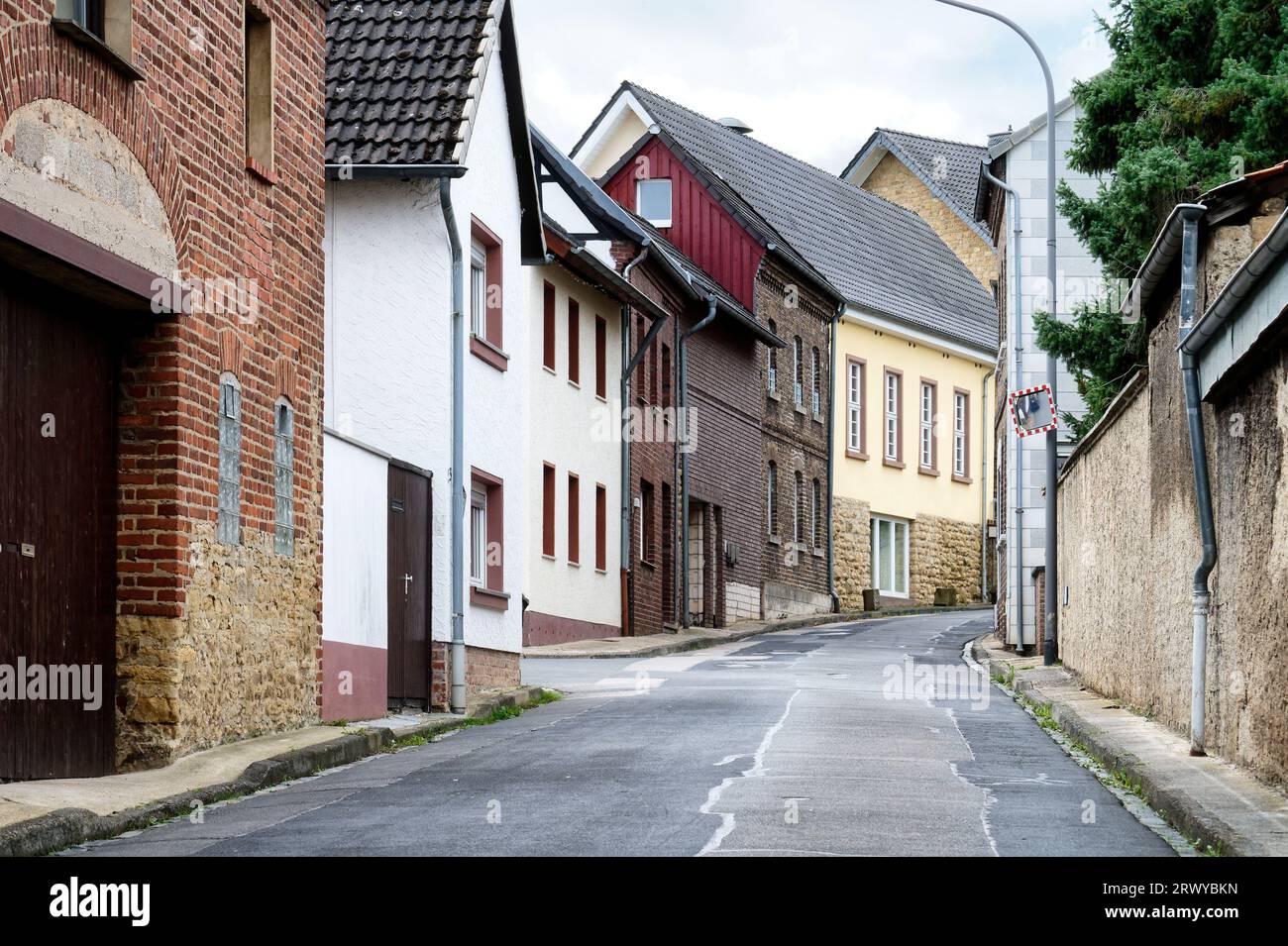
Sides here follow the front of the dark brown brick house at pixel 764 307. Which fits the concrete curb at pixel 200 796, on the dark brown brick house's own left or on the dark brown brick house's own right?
on the dark brown brick house's own right

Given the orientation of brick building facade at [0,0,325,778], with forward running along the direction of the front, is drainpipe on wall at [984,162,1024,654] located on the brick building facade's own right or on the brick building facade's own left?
on the brick building facade's own left

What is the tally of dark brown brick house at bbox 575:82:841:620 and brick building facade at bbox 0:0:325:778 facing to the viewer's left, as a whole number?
0

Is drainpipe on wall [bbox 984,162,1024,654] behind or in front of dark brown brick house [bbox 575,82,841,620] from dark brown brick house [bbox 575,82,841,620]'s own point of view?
in front

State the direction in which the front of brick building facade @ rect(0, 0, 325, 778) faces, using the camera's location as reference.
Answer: facing the viewer and to the right of the viewer

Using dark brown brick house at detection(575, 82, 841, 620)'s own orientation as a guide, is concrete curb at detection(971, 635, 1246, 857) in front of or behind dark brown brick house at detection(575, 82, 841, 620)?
in front

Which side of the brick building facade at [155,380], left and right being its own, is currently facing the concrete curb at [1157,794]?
front
